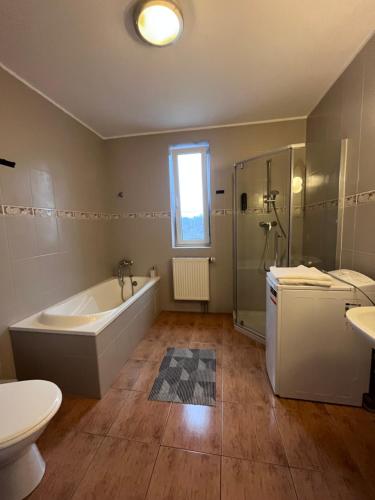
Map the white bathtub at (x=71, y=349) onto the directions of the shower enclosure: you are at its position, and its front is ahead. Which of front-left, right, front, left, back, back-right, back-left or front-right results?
front

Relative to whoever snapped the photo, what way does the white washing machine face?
facing to the left of the viewer

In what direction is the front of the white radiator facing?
toward the camera

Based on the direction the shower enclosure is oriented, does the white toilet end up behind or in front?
in front

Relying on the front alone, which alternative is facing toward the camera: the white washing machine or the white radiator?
the white radiator

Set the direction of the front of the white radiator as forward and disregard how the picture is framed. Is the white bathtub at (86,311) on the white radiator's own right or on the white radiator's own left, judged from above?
on the white radiator's own right

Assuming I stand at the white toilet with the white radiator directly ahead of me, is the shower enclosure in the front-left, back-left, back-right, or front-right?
front-right

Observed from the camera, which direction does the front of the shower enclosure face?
facing the viewer and to the left of the viewer

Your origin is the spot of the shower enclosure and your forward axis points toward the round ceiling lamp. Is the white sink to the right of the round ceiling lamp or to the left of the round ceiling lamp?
left

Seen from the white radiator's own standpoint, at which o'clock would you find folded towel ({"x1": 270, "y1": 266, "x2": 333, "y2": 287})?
The folded towel is roughly at 11 o'clock from the white radiator.

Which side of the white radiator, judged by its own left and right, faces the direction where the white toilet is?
front

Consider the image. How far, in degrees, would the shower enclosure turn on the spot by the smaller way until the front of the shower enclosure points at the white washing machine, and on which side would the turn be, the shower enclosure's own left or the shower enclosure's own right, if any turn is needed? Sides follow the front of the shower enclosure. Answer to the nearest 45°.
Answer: approximately 45° to the shower enclosure's own left
